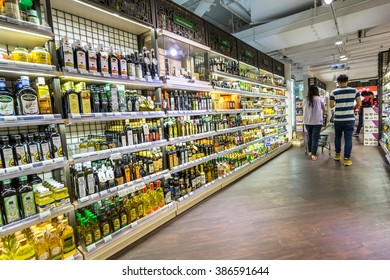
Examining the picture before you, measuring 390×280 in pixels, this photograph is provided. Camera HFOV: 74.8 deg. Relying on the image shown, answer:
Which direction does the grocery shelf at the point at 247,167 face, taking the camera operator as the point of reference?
facing the viewer and to the right of the viewer

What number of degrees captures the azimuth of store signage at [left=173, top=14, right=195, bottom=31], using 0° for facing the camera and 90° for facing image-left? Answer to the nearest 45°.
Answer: approximately 315°

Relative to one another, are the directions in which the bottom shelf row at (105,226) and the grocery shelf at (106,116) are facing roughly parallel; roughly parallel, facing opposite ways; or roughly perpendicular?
roughly parallel

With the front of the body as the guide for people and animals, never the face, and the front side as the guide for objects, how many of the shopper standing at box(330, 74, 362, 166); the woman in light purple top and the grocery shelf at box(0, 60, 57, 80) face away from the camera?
2

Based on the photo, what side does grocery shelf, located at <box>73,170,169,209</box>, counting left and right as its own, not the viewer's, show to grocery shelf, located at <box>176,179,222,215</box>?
left

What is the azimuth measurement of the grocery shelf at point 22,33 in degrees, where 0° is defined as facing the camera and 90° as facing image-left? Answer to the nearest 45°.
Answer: approximately 315°

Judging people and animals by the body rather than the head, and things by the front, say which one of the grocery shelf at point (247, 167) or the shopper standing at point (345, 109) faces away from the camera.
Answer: the shopper standing

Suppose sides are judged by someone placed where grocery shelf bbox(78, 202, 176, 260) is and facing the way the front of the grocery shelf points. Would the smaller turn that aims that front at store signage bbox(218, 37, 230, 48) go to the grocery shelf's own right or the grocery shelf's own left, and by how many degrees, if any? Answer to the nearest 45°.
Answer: approximately 90° to the grocery shelf's own left

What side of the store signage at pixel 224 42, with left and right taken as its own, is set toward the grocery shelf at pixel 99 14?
right

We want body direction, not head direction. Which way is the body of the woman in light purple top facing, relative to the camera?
away from the camera

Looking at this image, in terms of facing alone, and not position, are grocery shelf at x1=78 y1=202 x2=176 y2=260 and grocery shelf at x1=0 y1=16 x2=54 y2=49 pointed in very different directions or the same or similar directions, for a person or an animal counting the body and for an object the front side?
same or similar directions

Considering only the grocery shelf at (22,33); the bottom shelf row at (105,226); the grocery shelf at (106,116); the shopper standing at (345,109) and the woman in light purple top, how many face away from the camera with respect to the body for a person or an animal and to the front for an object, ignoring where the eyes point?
2

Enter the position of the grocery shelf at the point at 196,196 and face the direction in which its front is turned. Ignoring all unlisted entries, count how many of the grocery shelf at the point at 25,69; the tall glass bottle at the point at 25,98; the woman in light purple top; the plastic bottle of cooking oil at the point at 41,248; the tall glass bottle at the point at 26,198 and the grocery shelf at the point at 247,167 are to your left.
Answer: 2

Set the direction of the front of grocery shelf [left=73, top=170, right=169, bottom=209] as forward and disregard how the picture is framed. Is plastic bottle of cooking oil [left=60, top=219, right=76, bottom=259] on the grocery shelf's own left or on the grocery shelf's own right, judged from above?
on the grocery shelf's own right
